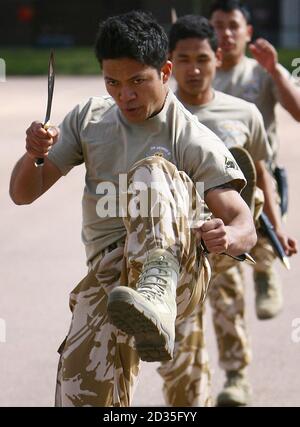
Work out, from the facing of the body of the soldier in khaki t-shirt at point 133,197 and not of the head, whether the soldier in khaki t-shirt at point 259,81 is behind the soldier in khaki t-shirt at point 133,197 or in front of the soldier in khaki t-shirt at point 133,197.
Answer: behind

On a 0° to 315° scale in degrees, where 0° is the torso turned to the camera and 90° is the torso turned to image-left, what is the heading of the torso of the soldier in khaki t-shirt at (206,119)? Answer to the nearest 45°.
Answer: approximately 0°

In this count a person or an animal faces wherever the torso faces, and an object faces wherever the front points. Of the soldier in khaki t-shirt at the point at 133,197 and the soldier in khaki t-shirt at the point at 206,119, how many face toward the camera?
2

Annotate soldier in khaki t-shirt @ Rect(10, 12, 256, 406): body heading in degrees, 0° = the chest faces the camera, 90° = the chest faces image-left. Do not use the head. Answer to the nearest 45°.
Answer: approximately 0°

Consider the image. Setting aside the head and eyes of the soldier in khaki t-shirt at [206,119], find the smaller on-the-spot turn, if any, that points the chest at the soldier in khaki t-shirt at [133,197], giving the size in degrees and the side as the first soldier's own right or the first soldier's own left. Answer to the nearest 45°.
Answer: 0° — they already face them

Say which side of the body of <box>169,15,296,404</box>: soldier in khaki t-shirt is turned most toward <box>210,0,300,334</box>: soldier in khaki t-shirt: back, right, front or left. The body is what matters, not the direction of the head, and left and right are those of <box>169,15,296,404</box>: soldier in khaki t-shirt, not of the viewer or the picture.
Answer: back
